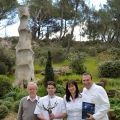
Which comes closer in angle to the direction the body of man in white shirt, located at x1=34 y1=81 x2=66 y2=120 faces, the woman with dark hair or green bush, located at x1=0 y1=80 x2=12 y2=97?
the woman with dark hair

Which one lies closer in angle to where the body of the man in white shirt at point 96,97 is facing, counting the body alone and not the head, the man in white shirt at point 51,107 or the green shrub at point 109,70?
the man in white shirt

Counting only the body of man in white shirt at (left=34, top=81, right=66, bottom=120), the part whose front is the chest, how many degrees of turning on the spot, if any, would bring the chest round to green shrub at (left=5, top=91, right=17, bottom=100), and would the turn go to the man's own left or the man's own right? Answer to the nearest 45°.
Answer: approximately 180°

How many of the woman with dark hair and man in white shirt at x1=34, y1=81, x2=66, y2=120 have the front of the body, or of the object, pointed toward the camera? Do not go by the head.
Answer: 2

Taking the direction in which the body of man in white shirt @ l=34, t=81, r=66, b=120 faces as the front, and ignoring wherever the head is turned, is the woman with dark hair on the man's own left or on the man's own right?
on the man's own left

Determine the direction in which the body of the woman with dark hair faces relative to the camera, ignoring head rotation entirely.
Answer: toward the camera

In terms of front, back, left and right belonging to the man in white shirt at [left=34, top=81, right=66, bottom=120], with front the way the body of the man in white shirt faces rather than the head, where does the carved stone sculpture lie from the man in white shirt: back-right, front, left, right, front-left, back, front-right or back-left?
back

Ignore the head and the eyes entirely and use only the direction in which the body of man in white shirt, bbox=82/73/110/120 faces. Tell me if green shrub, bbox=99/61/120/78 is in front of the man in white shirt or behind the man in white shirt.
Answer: behind

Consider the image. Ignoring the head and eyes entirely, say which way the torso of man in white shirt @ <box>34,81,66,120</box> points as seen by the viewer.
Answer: toward the camera

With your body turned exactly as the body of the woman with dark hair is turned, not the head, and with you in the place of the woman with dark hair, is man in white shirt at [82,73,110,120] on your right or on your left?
on your left

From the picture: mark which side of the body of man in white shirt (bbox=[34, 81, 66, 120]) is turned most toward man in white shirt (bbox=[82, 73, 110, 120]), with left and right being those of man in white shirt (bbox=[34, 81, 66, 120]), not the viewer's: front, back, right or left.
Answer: left

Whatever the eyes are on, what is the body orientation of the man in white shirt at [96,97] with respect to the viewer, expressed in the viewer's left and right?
facing the viewer and to the left of the viewer
